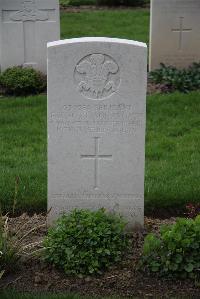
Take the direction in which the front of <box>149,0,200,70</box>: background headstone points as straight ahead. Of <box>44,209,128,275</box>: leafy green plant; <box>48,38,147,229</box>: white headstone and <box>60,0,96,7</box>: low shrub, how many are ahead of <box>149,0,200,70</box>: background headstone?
2

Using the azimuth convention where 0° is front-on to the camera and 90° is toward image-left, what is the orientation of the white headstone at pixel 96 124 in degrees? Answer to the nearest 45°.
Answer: approximately 0°

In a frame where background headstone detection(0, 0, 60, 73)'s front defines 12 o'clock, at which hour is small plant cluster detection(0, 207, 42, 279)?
The small plant cluster is roughly at 12 o'clock from the background headstone.

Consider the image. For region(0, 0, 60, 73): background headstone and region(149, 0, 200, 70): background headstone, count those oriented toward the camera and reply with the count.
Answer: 2

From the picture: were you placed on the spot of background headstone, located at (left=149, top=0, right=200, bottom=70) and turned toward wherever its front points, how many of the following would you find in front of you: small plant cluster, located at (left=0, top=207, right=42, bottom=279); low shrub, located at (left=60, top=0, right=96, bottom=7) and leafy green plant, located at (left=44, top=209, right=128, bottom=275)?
2
